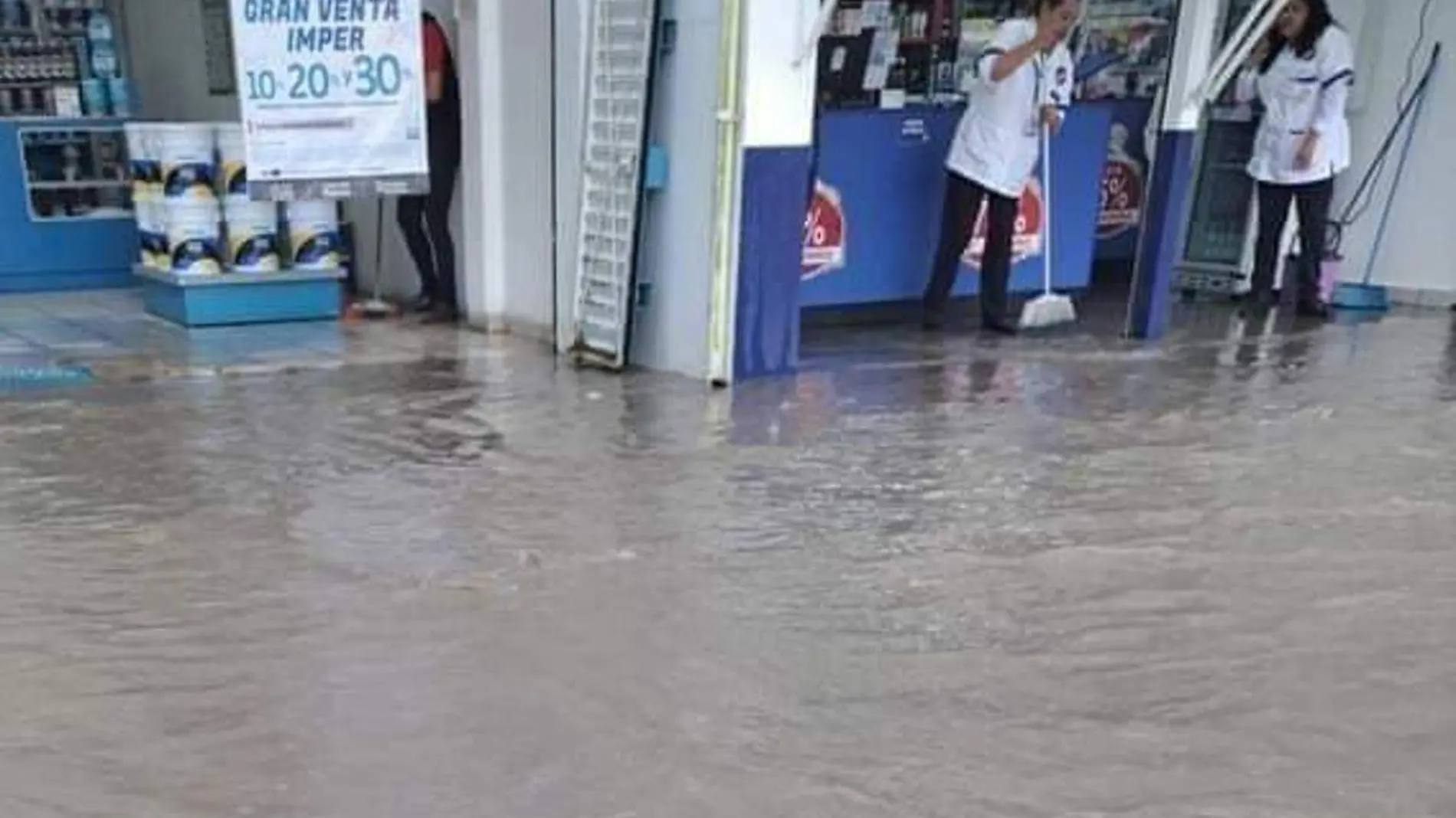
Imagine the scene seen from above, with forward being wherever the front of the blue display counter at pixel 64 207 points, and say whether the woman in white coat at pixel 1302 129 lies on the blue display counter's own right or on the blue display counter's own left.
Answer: on the blue display counter's own left

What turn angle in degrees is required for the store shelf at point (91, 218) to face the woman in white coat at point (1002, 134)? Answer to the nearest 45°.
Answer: approximately 45° to its left

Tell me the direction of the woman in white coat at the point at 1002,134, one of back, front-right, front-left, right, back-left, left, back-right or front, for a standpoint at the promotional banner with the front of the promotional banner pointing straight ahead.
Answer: left

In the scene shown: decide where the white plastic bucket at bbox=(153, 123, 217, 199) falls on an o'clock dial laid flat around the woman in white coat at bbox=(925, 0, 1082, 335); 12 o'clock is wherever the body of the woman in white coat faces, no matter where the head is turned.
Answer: The white plastic bucket is roughly at 4 o'clock from the woman in white coat.

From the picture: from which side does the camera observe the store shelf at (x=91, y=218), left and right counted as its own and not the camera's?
front

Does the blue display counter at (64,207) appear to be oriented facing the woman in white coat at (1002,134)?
no

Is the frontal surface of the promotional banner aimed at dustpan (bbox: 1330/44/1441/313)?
no

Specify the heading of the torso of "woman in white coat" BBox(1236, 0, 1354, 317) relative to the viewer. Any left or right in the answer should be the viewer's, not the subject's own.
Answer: facing the viewer and to the left of the viewer

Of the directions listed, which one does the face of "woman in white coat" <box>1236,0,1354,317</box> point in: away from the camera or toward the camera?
toward the camera

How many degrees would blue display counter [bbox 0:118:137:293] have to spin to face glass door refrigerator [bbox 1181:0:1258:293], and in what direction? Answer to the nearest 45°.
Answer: approximately 90° to its left

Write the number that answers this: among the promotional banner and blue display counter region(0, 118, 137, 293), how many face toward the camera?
2

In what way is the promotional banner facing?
toward the camera

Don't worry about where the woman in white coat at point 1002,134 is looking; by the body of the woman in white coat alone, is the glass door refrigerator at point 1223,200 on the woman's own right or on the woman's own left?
on the woman's own left

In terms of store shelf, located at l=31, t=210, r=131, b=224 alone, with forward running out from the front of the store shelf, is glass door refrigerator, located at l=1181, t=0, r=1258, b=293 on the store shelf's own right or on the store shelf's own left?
on the store shelf's own left

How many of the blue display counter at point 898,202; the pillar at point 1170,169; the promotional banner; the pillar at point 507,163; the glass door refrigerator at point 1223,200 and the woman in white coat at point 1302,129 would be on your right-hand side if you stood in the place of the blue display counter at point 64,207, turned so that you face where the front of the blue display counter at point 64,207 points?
0

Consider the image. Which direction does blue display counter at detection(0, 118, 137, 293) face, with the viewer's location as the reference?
facing the viewer

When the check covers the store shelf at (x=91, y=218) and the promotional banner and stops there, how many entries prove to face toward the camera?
2

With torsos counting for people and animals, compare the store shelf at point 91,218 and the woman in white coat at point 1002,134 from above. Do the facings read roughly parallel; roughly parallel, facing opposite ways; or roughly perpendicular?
roughly parallel
